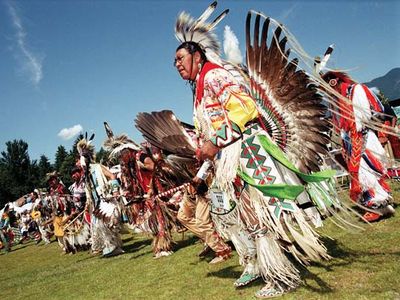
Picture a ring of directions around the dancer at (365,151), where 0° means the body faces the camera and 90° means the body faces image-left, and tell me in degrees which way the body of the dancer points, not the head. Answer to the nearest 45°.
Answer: approximately 90°
